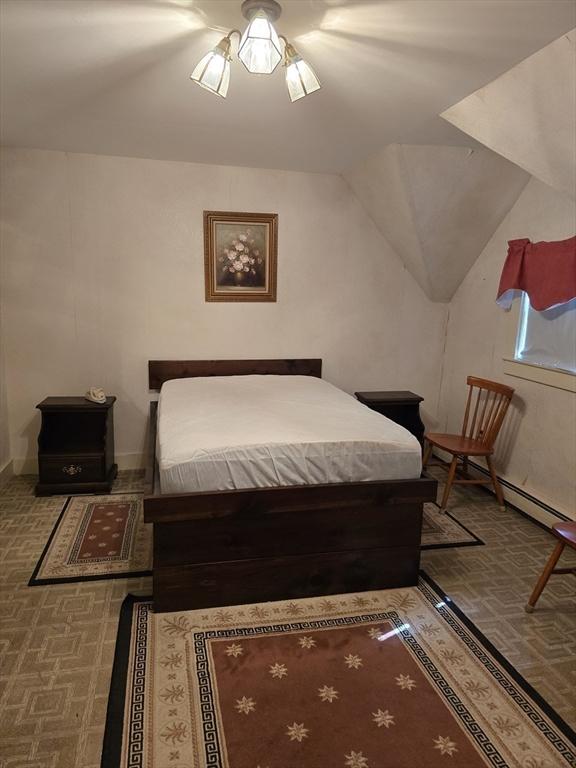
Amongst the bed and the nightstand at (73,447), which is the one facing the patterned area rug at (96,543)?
the nightstand

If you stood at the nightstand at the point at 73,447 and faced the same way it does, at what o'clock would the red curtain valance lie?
The red curtain valance is roughly at 10 o'clock from the nightstand.

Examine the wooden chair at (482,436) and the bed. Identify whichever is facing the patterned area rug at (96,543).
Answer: the wooden chair

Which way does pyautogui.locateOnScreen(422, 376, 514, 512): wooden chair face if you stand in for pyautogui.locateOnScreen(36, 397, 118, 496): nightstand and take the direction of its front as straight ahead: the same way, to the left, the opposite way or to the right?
to the right

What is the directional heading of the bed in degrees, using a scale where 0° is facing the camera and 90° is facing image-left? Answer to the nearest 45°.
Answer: approximately 0°

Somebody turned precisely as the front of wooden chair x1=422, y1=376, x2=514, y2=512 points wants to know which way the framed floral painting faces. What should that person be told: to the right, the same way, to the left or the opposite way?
to the left

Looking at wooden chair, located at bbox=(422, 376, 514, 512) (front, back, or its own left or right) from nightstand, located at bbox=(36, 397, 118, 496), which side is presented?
front

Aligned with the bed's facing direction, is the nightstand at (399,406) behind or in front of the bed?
behind

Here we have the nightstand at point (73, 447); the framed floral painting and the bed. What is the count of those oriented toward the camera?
3
